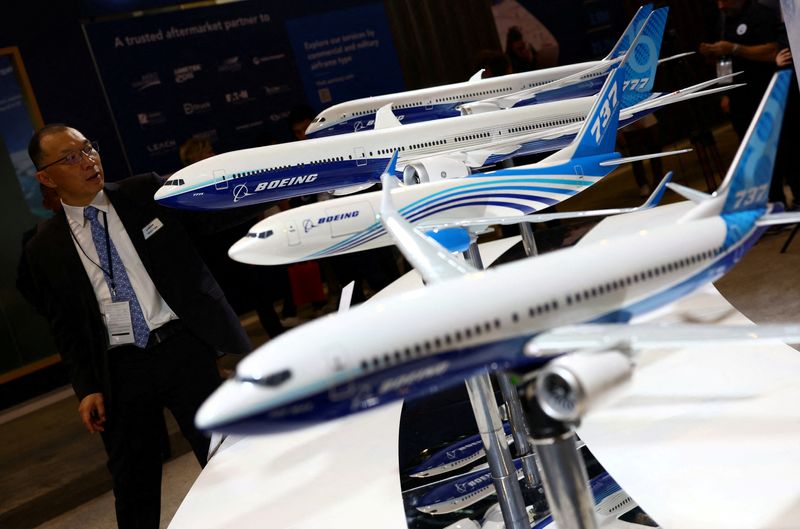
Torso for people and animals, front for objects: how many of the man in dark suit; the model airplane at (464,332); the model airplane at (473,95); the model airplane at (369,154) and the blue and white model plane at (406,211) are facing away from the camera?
0

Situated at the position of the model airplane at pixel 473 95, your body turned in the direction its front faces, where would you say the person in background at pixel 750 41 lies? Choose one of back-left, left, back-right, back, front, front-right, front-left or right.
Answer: back

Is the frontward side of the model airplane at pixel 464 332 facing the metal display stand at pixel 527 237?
no

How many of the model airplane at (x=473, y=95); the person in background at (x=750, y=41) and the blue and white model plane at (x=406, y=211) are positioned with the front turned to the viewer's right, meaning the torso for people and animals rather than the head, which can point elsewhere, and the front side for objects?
0

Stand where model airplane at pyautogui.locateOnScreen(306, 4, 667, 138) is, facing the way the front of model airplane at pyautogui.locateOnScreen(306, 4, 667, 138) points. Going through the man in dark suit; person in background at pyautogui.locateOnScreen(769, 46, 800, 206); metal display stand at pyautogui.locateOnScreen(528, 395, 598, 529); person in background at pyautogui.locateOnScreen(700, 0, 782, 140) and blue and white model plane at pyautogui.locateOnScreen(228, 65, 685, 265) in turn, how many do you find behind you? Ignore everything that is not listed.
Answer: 2

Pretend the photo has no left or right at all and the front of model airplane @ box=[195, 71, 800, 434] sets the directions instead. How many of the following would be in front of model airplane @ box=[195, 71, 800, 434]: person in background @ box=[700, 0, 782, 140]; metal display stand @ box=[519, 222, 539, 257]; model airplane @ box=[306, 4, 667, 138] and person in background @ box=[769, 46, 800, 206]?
0

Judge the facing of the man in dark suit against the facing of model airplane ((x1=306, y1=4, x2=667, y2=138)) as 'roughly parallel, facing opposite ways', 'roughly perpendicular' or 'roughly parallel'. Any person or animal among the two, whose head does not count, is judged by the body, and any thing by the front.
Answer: roughly perpendicular

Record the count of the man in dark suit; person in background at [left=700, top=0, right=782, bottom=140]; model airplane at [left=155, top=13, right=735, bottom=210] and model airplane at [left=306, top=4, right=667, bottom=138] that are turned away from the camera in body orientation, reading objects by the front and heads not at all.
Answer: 0

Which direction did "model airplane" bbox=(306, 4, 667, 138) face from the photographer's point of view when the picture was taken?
facing the viewer and to the left of the viewer

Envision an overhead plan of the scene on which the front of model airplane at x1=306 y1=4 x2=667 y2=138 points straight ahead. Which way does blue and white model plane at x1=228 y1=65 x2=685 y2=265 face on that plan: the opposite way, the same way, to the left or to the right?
the same way

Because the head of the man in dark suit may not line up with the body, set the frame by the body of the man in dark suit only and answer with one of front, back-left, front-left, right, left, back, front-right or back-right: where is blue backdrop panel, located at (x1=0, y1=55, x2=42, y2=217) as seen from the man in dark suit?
back

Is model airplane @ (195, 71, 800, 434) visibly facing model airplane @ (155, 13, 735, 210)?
no

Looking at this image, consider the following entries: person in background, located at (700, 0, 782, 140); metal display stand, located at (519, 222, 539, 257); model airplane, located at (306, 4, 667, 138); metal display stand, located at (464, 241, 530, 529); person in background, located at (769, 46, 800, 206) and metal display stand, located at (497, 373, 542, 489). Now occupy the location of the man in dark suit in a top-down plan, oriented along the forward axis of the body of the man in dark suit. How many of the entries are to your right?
0

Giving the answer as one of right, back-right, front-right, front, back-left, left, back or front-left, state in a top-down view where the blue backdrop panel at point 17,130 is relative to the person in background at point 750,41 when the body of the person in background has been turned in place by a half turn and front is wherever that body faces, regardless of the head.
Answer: back-left

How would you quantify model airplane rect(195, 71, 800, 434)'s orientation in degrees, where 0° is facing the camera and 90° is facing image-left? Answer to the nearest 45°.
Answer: approximately 45°

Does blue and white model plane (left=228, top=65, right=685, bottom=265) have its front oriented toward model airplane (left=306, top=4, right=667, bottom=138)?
no
